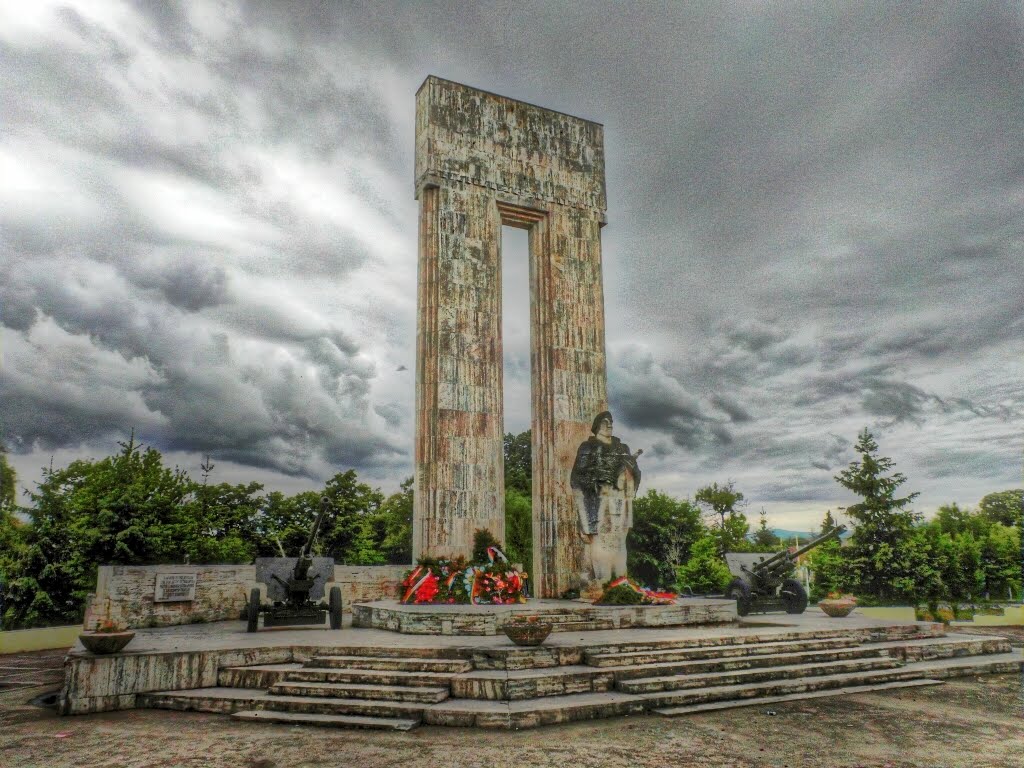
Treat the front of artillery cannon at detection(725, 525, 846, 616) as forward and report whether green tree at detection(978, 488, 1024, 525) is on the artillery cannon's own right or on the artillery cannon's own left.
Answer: on the artillery cannon's own left

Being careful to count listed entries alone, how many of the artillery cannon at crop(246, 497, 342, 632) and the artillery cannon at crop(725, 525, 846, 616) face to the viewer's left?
0
